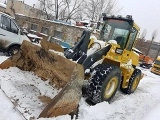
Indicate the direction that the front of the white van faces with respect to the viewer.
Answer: facing to the right of the viewer

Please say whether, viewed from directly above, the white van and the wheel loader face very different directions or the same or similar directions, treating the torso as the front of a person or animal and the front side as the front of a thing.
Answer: very different directions

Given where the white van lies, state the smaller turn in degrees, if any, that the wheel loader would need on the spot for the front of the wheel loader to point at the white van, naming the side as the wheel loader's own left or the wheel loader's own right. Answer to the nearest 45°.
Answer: approximately 90° to the wheel loader's own right

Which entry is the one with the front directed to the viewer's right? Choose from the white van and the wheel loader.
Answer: the white van
